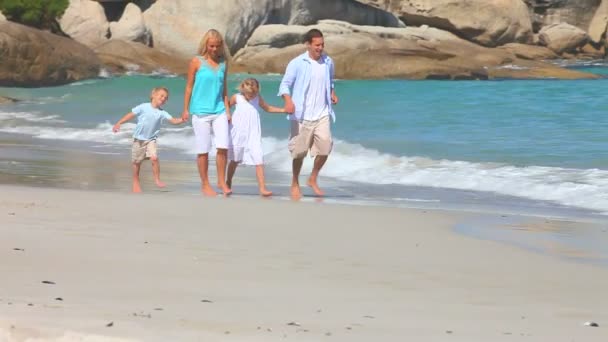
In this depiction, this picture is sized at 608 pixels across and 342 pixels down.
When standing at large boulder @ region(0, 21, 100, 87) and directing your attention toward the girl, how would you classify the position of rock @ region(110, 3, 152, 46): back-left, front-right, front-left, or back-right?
back-left

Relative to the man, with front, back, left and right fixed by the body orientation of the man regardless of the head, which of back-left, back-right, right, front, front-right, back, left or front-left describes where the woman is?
back-right

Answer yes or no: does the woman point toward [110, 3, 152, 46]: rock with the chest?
no

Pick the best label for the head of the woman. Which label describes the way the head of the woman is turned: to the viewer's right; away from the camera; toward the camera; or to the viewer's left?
toward the camera

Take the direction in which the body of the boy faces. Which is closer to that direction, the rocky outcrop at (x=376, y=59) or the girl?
the girl

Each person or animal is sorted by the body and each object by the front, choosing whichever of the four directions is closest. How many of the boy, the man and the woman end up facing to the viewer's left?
0

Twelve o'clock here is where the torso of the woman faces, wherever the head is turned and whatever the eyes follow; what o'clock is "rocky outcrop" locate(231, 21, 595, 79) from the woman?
The rocky outcrop is roughly at 8 o'clock from the woman.

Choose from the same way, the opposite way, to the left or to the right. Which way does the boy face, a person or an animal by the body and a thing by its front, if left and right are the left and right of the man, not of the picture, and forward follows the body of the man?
the same way

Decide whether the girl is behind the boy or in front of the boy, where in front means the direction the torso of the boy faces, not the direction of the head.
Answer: in front

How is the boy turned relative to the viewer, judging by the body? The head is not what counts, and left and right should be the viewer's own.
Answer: facing the viewer and to the right of the viewer

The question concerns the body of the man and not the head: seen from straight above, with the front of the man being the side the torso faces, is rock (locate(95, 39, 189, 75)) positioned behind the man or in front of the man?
behind

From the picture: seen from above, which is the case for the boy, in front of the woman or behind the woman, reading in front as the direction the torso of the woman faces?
behind

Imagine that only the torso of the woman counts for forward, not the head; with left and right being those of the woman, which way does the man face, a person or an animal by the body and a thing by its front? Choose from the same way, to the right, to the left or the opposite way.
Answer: the same way

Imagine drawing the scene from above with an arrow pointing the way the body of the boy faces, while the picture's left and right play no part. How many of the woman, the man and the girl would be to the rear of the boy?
0

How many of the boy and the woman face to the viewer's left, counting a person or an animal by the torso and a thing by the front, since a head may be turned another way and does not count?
0

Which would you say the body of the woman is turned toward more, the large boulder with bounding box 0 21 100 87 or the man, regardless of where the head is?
the man

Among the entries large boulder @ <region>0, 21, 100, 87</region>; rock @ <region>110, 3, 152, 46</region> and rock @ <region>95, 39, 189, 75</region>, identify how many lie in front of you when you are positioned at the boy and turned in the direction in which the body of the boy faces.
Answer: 0
